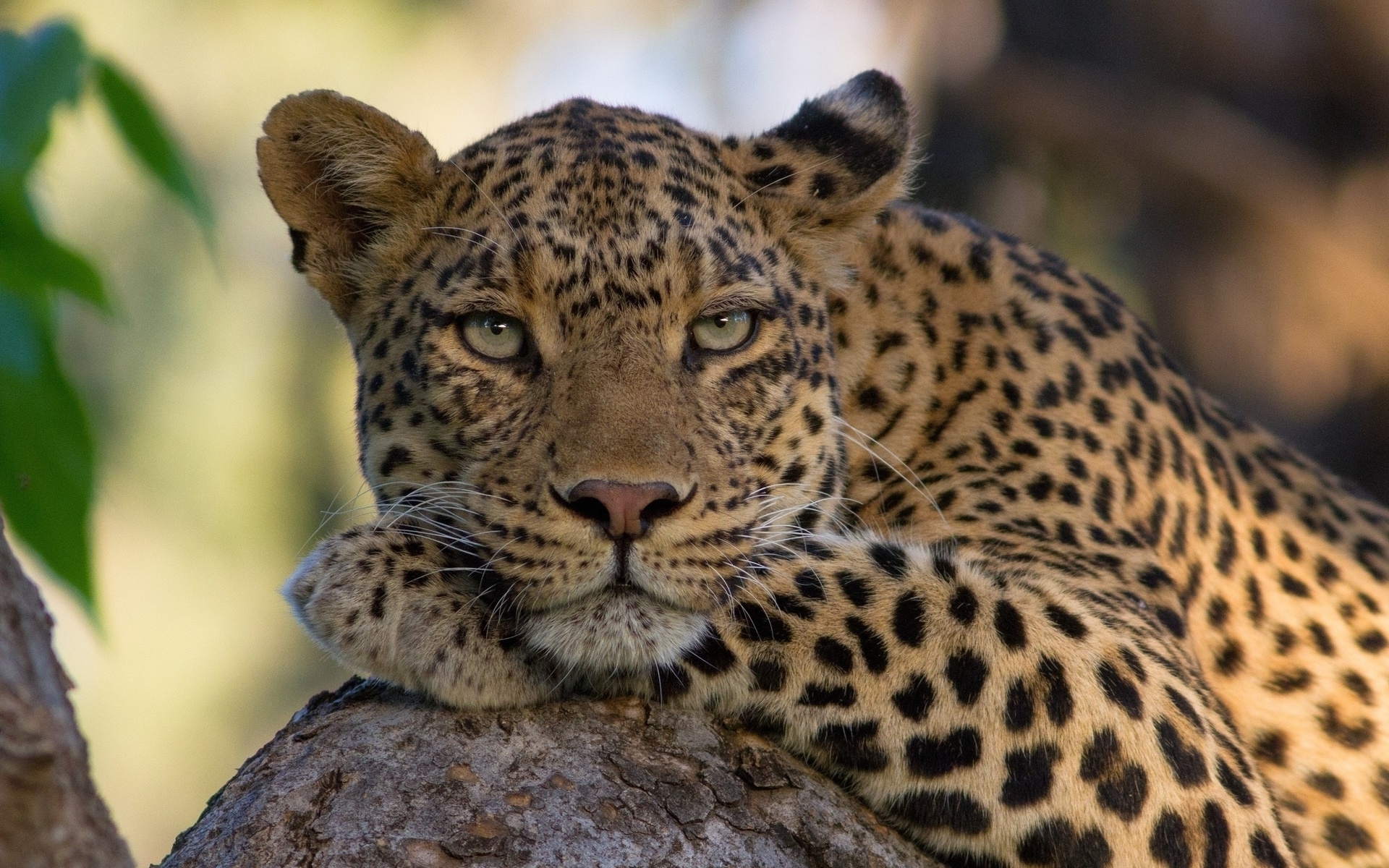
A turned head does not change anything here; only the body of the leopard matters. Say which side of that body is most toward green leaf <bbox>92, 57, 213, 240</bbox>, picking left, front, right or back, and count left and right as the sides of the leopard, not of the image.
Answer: front

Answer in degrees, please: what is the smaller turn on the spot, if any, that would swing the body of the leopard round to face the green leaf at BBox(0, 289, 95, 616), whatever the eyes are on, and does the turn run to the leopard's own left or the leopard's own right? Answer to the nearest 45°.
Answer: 0° — it already faces it

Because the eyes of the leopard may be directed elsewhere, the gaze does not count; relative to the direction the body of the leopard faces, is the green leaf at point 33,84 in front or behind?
in front

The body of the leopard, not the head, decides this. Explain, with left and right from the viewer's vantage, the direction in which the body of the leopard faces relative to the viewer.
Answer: facing the viewer and to the left of the viewer

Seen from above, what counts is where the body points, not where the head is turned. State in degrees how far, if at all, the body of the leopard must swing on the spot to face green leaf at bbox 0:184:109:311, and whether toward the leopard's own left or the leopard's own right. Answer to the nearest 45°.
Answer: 0° — it already faces it
